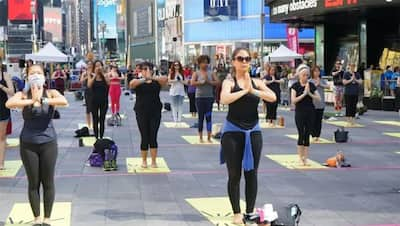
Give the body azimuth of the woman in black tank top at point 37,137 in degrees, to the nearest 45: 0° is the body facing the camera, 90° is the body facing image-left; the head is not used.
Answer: approximately 0°

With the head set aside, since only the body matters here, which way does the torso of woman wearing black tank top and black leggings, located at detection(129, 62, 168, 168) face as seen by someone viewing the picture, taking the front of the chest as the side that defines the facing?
toward the camera

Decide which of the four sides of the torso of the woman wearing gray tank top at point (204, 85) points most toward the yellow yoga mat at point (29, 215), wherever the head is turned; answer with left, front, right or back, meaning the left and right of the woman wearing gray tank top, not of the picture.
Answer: front

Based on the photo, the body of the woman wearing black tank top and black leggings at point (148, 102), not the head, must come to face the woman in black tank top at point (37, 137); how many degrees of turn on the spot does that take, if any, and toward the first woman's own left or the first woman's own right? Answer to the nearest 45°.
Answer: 0° — they already face them

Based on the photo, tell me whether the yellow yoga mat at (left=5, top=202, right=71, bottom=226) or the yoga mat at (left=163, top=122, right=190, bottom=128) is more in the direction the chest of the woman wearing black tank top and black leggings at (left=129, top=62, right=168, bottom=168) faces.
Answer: the yellow yoga mat

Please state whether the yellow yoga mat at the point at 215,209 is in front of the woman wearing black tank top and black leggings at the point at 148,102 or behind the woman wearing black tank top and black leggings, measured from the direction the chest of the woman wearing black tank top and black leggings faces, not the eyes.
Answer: in front

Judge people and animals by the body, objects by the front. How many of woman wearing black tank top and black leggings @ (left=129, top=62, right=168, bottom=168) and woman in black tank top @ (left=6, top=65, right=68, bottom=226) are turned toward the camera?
2

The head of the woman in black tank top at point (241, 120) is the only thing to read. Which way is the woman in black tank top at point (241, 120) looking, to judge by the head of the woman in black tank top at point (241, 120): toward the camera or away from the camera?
toward the camera

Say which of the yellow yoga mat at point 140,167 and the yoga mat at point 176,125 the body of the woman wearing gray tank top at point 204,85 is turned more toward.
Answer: the yellow yoga mat

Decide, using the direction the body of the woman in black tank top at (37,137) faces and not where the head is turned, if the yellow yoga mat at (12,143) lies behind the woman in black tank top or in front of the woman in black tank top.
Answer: behind

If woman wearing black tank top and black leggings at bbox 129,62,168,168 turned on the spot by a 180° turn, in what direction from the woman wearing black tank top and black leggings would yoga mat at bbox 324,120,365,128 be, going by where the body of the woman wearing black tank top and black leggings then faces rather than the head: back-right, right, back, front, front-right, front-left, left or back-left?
front-right

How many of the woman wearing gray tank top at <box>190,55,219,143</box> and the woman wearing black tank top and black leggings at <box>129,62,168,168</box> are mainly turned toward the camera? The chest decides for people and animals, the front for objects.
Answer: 2

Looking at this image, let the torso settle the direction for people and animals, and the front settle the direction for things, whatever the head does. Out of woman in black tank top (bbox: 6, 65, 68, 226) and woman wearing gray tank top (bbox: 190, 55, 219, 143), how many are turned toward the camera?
2

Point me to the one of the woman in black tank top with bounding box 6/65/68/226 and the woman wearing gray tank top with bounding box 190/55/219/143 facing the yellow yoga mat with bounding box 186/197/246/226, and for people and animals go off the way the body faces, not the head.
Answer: the woman wearing gray tank top

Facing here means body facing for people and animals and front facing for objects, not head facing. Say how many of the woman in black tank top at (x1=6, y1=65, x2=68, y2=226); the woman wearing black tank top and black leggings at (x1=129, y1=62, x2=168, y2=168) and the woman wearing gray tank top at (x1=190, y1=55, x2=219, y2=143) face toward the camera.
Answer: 3

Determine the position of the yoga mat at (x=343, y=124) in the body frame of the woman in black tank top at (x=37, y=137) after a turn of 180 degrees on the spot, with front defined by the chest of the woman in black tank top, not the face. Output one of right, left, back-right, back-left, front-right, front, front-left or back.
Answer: front-right
